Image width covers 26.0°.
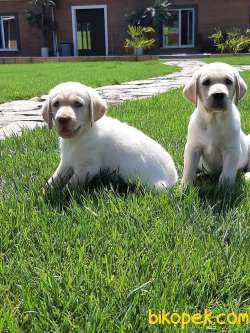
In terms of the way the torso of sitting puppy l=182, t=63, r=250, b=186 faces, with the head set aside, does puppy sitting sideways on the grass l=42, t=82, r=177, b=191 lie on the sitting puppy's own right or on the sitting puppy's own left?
on the sitting puppy's own right

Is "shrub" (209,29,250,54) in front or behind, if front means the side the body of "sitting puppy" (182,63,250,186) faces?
behind

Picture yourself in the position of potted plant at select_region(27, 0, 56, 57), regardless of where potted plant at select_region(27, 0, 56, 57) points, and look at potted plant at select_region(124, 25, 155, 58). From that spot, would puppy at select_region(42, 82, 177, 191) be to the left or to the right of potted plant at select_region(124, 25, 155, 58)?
right

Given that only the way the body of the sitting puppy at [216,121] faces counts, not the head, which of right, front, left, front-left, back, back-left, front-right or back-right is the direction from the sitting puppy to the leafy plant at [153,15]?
back

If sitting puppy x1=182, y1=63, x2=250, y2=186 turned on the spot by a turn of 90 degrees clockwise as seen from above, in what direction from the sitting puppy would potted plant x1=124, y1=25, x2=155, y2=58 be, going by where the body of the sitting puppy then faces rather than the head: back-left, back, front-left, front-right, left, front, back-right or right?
right

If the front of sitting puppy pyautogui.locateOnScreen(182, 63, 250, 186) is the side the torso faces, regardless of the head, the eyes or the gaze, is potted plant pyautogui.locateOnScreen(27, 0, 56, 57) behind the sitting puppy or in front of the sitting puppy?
behind

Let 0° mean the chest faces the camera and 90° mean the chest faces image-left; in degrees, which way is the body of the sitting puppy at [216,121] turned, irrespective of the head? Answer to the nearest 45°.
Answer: approximately 0°
